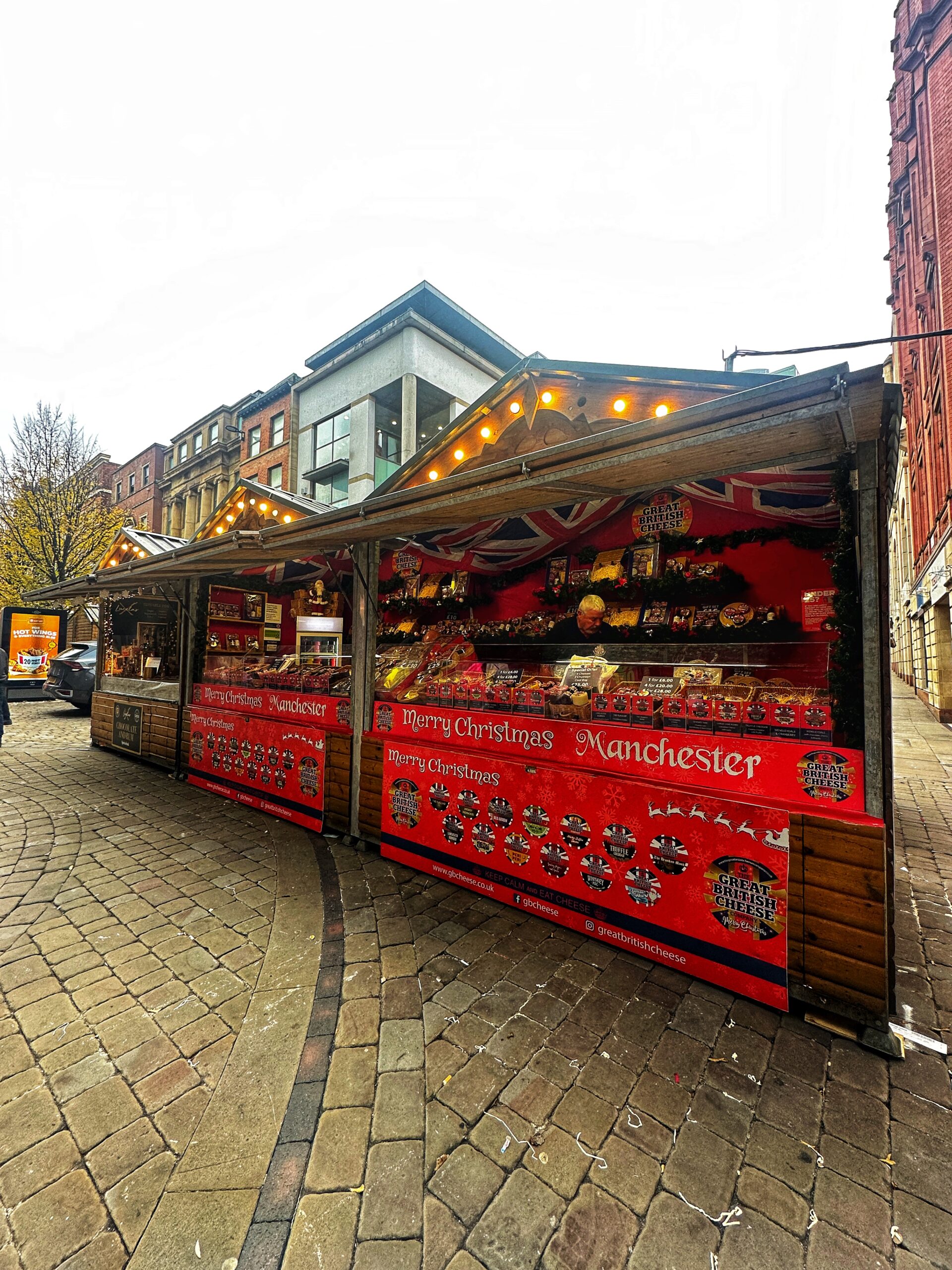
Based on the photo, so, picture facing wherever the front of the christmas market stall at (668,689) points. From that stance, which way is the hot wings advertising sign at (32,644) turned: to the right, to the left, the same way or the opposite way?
to the left

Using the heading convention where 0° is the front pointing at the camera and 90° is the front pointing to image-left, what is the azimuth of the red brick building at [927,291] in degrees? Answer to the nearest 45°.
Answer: approximately 90°

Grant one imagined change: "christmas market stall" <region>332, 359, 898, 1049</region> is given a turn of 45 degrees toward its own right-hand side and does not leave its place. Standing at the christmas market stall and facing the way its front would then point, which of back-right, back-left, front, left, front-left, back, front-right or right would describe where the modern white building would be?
front-right

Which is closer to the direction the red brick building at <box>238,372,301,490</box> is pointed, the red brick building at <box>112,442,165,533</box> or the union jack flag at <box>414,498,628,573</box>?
the union jack flag

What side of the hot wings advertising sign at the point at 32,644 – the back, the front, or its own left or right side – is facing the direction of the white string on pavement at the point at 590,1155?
front

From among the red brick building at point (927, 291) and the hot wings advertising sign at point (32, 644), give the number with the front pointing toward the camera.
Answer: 1

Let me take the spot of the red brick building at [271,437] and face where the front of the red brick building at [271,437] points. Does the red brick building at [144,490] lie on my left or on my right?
on my right

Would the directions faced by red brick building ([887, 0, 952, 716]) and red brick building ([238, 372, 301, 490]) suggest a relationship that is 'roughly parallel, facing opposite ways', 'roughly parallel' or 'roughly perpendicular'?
roughly perpendicular

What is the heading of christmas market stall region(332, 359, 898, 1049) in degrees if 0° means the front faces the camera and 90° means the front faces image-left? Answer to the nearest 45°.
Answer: approximately 45°

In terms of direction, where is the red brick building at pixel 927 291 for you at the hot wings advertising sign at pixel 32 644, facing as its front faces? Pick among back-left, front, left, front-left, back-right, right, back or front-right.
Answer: front-left

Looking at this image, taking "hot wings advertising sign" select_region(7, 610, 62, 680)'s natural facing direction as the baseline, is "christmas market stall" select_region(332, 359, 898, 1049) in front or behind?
in front

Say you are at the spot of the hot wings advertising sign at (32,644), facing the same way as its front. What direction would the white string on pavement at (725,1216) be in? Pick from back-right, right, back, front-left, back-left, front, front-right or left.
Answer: front
